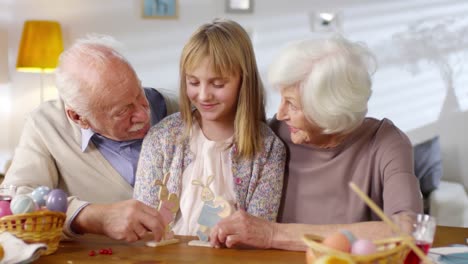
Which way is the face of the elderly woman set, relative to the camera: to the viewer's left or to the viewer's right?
to the viewer's left

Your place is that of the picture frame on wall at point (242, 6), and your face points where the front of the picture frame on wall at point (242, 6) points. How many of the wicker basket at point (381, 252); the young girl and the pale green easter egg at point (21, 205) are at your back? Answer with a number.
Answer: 0

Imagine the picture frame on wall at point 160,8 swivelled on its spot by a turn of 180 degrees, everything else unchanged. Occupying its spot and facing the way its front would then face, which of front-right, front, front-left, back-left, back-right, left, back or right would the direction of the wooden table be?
back

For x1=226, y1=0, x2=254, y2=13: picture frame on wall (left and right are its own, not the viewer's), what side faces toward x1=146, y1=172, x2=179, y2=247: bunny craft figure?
front

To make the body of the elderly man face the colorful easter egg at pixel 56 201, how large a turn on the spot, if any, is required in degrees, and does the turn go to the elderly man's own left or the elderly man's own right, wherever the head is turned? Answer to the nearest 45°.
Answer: approximately 45° to the elderly man's own right

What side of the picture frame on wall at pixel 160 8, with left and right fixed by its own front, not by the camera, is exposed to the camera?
front

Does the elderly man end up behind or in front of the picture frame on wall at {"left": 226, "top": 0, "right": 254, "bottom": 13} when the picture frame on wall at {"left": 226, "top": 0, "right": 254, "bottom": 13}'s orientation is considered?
in front

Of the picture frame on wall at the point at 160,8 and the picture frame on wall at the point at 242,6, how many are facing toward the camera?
2

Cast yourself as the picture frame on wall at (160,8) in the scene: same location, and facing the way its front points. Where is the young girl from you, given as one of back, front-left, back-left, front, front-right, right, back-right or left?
front

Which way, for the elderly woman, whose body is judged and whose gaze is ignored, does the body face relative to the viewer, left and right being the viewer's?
facing the viewer and to the left of the viewer

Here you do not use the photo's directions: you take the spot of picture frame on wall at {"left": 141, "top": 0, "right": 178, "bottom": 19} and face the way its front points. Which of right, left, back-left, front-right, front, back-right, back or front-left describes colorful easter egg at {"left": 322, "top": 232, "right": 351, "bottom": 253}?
front

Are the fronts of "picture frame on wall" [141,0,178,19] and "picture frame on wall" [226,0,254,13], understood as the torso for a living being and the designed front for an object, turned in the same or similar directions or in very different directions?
same or similar directions

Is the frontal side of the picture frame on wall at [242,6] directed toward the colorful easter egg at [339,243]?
yes

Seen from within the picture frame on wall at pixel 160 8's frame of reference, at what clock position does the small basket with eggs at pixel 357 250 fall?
The small basket with eggs is roughly at 12 o'clock from the picture frame on wall.

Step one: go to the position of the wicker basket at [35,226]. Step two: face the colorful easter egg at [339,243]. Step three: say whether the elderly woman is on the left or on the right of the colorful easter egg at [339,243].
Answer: left

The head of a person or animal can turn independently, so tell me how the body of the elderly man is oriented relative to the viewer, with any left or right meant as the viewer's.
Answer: facing the viewer and to the right of the viewer

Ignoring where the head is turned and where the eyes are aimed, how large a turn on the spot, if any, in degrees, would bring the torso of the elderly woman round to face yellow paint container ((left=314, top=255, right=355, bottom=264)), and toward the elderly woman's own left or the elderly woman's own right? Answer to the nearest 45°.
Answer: approximately 45° to the elderly woman's own left

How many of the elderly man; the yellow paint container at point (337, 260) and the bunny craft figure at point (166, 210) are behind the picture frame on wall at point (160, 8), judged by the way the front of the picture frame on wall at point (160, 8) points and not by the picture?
0

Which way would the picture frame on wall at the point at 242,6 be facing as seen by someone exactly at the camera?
facing the viewer
